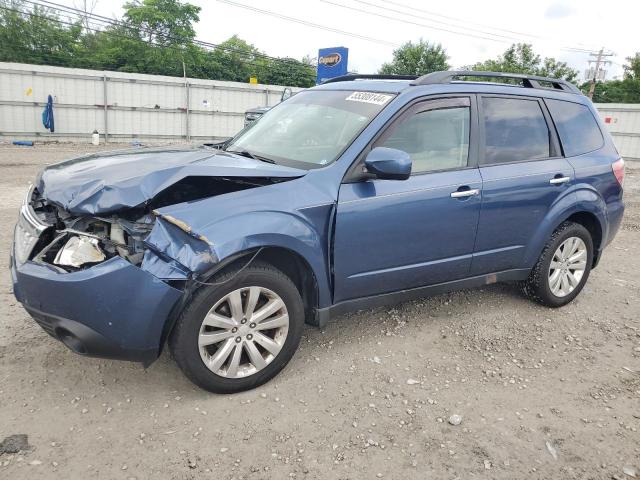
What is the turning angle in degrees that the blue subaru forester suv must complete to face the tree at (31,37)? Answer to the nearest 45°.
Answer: approximately 90° to its right

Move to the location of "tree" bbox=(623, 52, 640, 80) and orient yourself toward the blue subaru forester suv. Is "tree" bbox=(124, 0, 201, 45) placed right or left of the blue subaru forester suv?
right

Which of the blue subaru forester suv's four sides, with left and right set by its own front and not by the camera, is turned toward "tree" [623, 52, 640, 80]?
back

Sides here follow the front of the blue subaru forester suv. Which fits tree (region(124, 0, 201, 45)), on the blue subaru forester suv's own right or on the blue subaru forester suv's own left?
on the blue subaru forester suv's own right

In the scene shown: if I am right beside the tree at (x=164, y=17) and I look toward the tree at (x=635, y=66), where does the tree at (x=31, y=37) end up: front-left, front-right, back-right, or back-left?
back-right

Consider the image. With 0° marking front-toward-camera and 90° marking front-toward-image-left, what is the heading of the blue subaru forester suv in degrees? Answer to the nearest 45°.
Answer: approximately 45°
